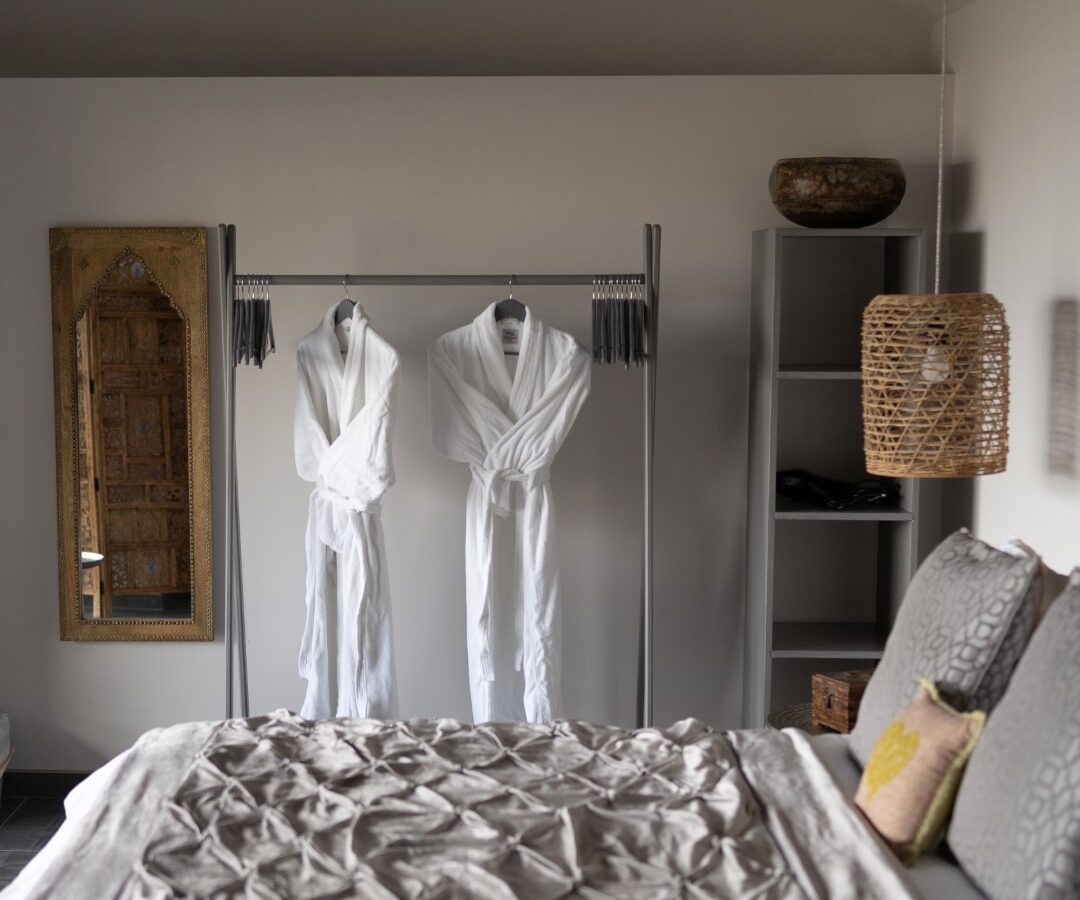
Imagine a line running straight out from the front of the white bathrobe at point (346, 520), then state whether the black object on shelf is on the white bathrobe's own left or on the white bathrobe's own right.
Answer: on the white bathrobe's own left

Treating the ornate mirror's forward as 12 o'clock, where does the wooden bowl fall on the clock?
The wooden bowl is roughly at 10 o'clock from the ornate mirror.

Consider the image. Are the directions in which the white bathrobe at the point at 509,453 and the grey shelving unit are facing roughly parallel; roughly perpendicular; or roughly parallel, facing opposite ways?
roughly parallel

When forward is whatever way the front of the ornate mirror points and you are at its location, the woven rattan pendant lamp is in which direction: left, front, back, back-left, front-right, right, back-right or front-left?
front-left

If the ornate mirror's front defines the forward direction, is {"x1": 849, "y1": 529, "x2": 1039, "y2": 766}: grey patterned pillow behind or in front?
in front

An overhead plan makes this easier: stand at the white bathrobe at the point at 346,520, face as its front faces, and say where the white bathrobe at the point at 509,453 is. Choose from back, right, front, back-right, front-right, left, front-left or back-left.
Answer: left

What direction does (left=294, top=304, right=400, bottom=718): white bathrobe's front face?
toward the camera

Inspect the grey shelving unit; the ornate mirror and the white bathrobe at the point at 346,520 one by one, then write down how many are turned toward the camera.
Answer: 3

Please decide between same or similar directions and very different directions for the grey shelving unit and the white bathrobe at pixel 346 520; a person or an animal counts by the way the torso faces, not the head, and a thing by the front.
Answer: same or similar directions

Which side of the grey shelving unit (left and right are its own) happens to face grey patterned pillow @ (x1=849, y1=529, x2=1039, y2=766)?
front

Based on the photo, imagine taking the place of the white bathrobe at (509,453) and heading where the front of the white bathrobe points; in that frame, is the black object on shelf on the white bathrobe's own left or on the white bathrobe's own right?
on the white bathrobe's own left

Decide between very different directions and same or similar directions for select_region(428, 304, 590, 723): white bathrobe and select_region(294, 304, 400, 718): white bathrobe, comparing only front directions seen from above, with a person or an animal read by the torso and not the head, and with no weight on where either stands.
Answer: same or similar directions

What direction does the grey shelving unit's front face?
toward the camera

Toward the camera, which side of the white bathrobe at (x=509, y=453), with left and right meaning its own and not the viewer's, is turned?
front

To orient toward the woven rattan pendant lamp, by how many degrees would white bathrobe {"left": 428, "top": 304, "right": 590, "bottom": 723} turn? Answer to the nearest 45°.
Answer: approximately 45° to its left

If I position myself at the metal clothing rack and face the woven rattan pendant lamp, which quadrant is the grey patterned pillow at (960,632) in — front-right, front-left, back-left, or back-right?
front-right
